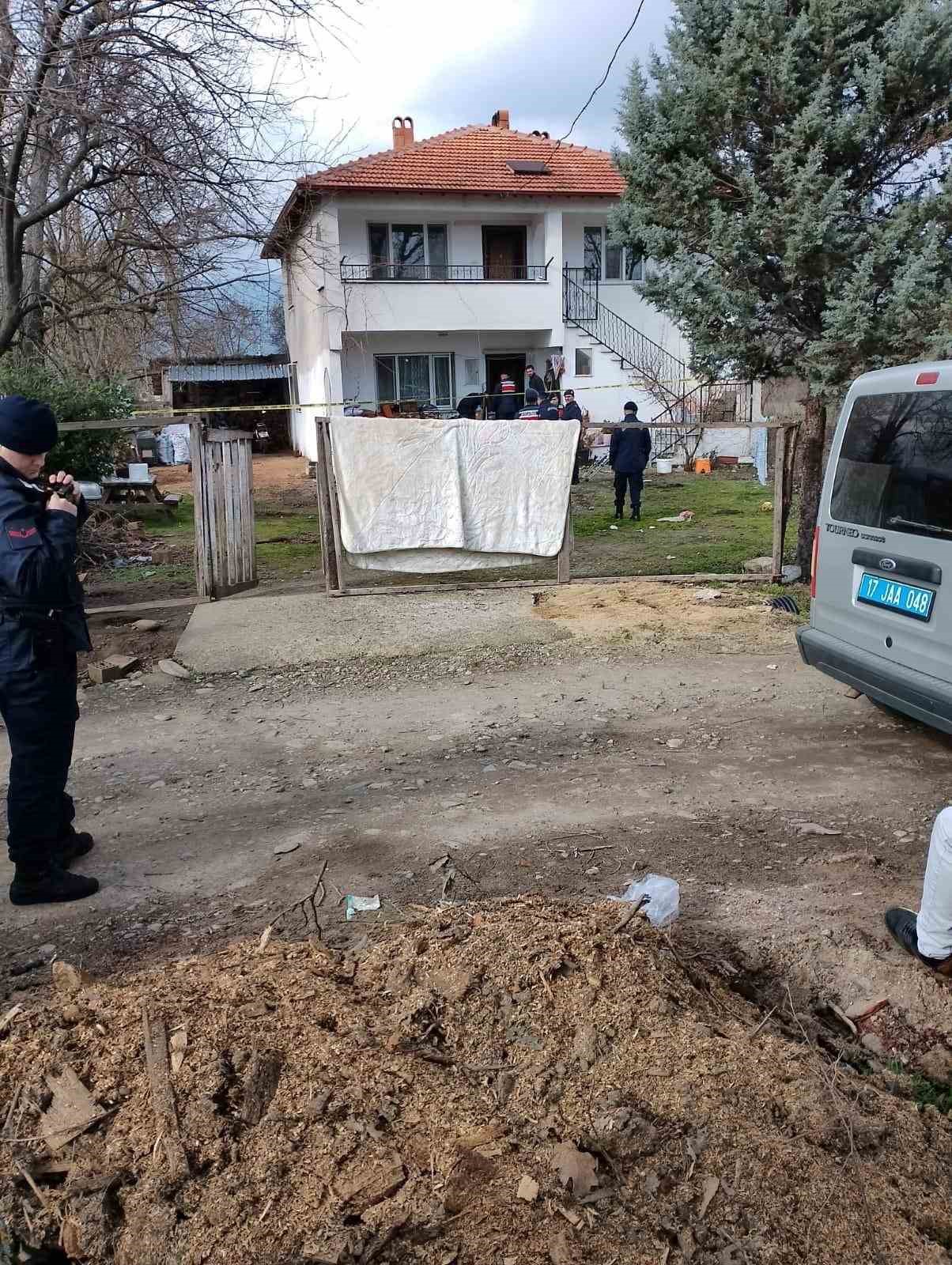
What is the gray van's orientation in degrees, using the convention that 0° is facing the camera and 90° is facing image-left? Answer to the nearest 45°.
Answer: approximately 225°

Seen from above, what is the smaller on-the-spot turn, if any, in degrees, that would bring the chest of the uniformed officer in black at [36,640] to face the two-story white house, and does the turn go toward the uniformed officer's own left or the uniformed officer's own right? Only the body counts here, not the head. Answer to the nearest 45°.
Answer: approximately 45° to the uniformed officer's own left

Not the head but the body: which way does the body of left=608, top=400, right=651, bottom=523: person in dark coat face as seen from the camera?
away from the camera

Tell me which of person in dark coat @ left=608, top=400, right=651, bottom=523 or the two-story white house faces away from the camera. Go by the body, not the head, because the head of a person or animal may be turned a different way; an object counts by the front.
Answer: the person in dark coat

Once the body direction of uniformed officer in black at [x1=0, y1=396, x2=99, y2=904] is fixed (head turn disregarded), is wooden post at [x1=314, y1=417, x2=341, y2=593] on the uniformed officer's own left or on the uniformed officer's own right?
on the uniformed officer's own left

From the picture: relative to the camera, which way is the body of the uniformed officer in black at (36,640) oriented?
to the viewer's right

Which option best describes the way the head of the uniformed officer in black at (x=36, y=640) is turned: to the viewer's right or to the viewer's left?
to the viewer's right

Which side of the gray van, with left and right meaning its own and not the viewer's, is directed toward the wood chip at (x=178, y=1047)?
back

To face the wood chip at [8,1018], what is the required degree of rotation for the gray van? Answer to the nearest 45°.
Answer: approximately 180°

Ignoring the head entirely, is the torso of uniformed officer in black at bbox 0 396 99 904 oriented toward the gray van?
yes
